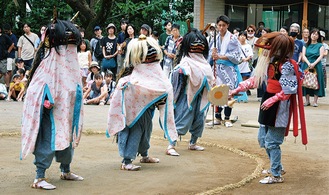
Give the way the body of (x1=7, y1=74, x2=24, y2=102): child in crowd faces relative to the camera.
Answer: toward the camera

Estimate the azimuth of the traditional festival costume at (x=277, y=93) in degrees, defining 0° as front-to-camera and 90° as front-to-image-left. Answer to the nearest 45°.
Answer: approximately 90°

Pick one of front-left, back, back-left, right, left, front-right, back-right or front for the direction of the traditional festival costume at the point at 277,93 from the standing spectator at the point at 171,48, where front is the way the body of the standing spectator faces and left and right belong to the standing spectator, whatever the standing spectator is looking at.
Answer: front

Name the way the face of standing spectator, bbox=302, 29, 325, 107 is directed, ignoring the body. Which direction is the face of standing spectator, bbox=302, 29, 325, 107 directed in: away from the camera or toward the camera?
toward the camera

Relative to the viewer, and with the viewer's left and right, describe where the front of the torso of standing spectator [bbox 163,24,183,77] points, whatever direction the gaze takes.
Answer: facing the viewer

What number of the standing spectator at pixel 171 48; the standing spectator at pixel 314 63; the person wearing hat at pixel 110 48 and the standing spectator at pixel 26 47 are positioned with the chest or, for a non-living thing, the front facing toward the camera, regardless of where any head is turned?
4

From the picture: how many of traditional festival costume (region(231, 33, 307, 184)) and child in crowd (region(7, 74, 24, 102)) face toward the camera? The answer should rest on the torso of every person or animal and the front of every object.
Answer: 1

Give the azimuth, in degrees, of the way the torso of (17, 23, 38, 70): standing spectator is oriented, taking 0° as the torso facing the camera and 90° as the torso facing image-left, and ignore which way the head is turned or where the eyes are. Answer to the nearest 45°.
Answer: approximately 0°

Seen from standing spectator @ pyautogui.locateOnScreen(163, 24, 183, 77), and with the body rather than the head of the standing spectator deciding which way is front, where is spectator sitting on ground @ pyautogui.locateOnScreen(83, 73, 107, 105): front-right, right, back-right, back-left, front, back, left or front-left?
right

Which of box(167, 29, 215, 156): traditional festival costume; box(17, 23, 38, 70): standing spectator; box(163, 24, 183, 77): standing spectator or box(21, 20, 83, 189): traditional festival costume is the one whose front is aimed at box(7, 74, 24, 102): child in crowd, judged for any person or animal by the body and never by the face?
box(17, 23, 38, 70): standing spectator

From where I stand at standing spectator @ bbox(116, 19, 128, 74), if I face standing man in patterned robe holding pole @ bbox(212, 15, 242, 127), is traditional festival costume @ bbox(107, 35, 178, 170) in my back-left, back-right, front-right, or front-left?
front-right

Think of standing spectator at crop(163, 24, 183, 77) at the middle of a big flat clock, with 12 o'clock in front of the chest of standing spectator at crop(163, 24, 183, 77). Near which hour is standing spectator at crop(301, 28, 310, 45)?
standing spectator at crop(301, 28, 310, 45) is roughly at 9 o'clock from standing spectator at crop(163, 24, 183, 77).

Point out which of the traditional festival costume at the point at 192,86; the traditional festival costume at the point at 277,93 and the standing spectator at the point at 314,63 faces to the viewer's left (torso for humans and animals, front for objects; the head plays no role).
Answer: the traditional festival costume at the point at 277,93

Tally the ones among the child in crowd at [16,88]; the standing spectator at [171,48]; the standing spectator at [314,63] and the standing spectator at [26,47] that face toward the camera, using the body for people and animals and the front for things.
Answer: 4

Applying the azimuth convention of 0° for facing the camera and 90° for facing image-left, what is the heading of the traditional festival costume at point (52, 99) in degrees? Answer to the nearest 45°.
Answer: approximately 315°

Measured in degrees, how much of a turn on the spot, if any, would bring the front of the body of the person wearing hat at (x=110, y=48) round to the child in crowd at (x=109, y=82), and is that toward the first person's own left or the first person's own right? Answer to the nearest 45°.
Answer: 0° — they already face them

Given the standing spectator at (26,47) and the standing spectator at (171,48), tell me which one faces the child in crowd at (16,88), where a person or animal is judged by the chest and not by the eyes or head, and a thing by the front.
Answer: the standing spectator at (26,47)

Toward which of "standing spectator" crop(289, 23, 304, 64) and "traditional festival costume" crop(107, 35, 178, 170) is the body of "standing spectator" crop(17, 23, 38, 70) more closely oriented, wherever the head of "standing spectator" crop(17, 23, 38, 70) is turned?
the traditional festival costume

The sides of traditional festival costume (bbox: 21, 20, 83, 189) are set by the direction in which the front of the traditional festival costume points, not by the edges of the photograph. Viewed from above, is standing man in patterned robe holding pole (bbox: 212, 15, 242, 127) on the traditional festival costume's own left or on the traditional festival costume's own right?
on the traditional festival costume's own left

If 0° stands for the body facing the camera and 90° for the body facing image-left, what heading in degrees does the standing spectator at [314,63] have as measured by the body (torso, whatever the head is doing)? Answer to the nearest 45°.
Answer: approximately 0°

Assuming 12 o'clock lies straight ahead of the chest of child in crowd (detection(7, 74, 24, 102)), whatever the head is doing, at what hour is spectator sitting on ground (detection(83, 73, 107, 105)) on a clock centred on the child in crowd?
The spectator sitting on ground is roughly at 10 o'clock from the child in crowd.
